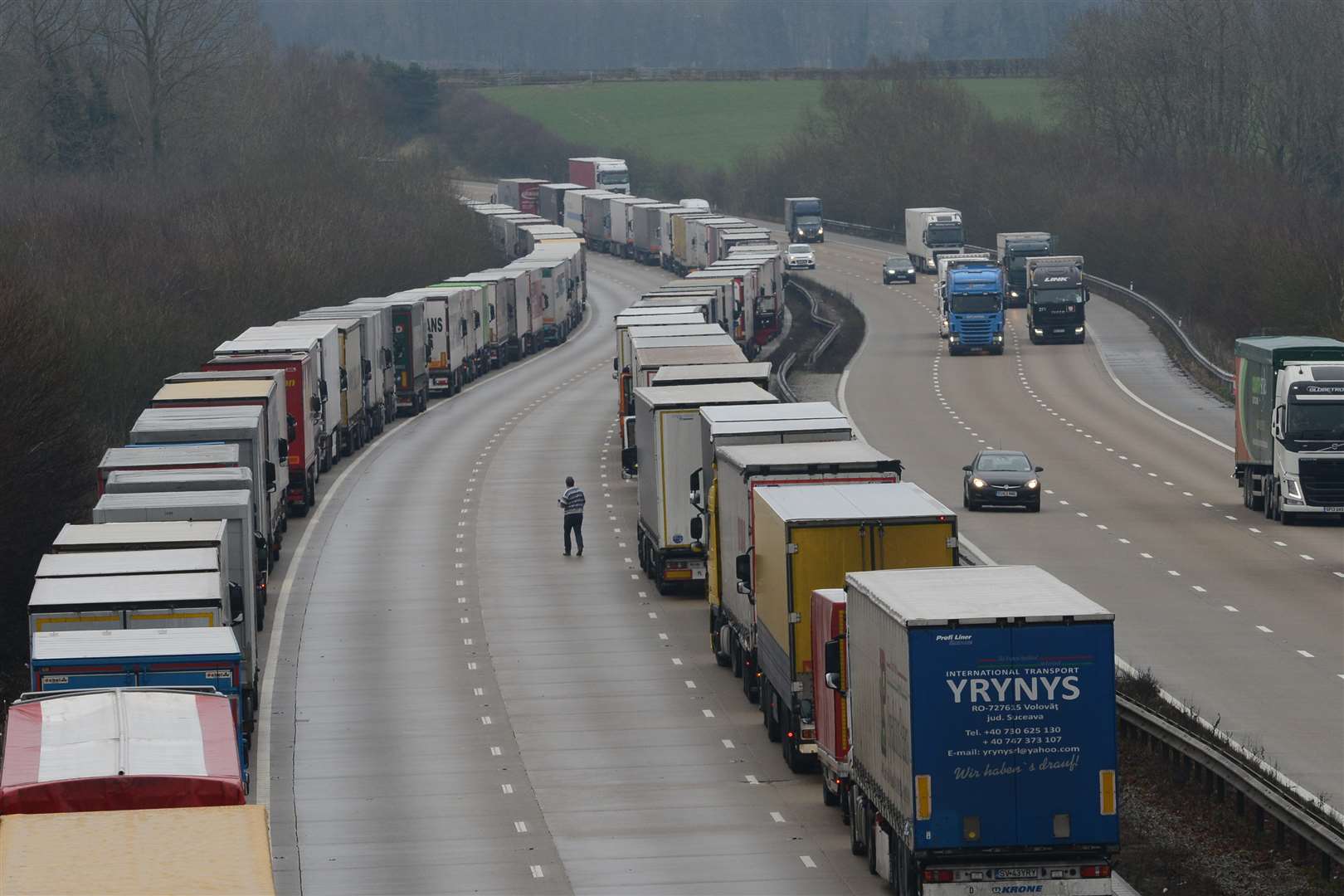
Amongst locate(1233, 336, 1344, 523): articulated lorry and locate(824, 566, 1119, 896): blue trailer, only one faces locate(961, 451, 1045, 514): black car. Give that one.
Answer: the blue trailer

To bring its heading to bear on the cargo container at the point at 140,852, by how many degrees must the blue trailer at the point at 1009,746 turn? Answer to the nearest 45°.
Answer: approximately 135° to its left

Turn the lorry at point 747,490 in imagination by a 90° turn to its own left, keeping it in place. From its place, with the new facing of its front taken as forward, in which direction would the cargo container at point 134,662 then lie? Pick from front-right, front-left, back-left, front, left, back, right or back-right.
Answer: front-left

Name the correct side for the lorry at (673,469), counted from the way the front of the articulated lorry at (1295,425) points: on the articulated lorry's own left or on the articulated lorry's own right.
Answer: on the articulated lorry's own right

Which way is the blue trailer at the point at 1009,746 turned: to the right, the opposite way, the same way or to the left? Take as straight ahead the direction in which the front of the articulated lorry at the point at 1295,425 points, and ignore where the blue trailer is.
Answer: the opposite way

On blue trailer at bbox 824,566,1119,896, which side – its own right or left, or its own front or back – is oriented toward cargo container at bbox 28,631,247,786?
left

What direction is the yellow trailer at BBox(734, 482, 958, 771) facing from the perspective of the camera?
away from the camera

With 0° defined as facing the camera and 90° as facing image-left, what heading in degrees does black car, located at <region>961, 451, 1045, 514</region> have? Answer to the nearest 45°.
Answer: approximately 0°

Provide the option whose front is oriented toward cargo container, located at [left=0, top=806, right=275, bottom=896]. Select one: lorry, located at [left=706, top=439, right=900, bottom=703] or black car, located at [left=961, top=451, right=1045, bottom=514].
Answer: the black car

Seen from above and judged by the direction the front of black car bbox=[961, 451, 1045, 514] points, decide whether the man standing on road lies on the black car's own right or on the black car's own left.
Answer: on the black car's own right

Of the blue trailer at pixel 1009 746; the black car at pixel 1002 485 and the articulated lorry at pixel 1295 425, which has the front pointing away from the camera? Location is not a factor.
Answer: the blue trailer

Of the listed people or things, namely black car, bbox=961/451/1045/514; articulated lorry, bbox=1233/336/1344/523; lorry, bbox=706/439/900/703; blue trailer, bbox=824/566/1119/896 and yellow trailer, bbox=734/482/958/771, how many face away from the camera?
3

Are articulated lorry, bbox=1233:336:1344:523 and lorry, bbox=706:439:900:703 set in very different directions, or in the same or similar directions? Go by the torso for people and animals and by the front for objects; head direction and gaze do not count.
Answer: very different directions

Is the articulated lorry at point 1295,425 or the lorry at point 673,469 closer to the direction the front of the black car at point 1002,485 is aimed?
the lorry

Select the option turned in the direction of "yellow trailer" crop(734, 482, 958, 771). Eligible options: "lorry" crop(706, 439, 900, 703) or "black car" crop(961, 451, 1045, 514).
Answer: the black car

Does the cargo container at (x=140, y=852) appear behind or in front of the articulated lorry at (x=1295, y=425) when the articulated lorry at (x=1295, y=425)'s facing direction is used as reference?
in front

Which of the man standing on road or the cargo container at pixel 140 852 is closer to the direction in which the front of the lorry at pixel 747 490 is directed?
the man standing on road
